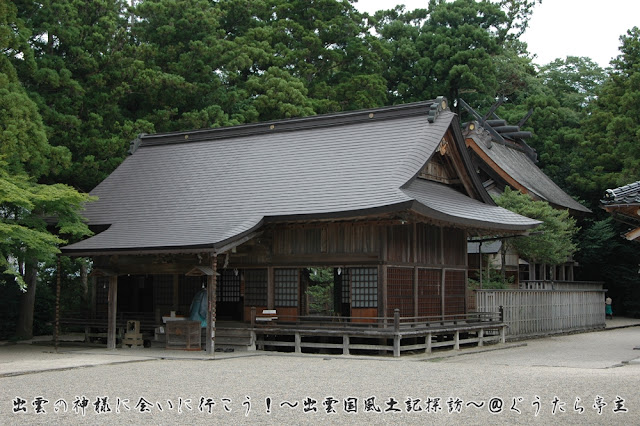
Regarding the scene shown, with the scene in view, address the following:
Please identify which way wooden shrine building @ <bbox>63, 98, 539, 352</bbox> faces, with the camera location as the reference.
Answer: facing the viewer and to the left of the viewer

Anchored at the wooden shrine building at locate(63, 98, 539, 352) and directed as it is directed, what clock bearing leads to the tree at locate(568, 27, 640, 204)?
The tree is roughly at 6 o'clock from the wooden shrine building.

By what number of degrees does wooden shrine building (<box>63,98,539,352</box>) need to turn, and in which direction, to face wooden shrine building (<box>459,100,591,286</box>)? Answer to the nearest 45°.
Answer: approximately 180°

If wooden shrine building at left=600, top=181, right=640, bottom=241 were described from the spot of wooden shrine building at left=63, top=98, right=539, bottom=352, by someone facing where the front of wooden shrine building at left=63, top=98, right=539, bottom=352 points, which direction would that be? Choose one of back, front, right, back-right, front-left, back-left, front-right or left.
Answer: left
